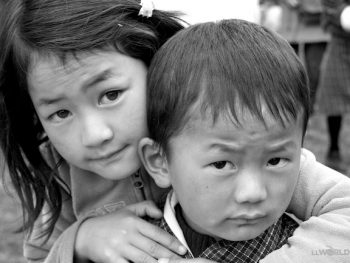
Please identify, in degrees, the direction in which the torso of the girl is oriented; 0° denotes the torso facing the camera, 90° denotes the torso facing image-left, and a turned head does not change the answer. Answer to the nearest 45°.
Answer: approximately 0°

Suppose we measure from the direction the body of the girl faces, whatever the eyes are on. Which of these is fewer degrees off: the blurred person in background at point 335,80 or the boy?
the boy

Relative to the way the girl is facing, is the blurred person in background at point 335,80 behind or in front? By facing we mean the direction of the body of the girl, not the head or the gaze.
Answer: behind

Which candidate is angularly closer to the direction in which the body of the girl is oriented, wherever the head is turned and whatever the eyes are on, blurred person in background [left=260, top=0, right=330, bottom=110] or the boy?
the boy

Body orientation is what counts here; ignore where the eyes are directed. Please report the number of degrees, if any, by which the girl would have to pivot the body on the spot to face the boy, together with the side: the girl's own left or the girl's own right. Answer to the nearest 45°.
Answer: approximately 45° to the girl's own left

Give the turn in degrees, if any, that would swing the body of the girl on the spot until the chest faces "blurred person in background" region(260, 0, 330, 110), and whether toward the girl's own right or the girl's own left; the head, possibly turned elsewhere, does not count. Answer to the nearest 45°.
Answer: approximately 180°

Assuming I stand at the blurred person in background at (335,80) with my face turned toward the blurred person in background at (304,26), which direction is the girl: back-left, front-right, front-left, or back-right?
back-left
